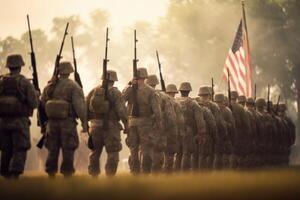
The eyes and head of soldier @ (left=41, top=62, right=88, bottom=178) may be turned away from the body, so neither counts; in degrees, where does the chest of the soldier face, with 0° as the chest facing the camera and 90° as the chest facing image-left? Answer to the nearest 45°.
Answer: approximately 180°

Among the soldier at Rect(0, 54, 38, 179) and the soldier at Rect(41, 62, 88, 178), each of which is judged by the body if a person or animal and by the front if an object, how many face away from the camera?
2

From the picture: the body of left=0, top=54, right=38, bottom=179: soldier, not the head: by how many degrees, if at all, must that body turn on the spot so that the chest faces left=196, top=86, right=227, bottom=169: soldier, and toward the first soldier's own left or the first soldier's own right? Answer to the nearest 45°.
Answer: approximately 45° to the first soldier's own right

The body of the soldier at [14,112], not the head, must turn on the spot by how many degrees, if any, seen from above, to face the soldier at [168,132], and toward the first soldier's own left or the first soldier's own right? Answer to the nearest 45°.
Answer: approximately 45° to the first soldier's own right

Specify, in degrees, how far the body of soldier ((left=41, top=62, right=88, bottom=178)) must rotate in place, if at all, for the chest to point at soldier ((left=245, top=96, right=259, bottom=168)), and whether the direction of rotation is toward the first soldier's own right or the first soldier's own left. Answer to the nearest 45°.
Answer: approximately 45° to the first soldier's own right

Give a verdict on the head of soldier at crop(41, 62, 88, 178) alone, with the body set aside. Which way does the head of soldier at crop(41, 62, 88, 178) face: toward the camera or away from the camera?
away from the camera

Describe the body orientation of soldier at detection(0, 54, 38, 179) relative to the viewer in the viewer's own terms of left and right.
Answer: facing away from the viewer

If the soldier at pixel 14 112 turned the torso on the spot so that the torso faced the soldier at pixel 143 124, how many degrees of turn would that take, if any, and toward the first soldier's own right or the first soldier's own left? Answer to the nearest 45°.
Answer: approximately 45° to the first soldier's own right

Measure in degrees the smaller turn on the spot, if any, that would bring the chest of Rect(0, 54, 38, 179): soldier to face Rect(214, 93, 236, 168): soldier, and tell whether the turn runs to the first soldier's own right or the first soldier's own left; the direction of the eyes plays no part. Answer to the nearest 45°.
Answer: approximately 45° to the first soldier's own right
